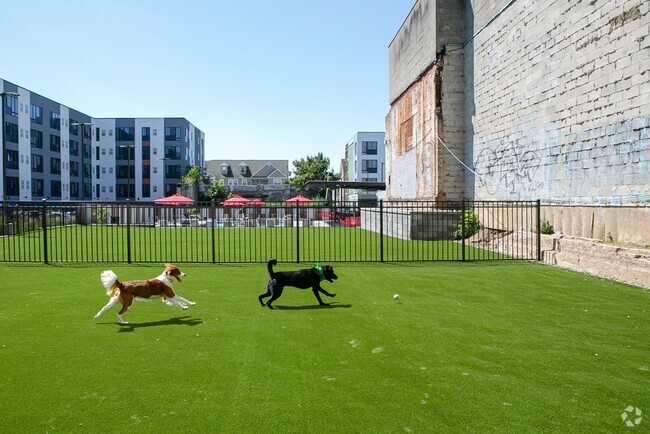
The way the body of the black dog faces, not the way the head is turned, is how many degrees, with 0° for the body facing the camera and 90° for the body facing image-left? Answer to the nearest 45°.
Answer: approximately 270°

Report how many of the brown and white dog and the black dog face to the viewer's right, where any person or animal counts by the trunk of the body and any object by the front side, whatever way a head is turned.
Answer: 2

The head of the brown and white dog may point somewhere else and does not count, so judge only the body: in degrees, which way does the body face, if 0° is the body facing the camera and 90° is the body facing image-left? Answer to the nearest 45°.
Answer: approximately 270°

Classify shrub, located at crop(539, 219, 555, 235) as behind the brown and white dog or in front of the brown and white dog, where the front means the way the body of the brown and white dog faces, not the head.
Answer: in front

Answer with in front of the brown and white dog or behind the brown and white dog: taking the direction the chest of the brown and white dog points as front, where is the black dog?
in front

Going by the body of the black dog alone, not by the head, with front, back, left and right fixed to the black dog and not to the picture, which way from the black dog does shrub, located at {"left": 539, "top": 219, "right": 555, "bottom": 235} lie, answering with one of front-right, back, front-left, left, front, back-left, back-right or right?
front-left

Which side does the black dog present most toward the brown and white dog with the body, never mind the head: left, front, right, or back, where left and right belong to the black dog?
back

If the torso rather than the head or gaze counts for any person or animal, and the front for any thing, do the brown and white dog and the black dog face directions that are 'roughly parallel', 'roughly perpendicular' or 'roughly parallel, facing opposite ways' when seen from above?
roughly parallel

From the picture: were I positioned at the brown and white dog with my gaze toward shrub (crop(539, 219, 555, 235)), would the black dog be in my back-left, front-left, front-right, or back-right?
front-right

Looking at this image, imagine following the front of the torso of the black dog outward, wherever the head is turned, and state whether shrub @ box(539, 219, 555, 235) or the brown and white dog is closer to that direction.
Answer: the shrub

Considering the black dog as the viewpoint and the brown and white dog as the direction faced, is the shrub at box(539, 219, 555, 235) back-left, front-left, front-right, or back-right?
back-right
